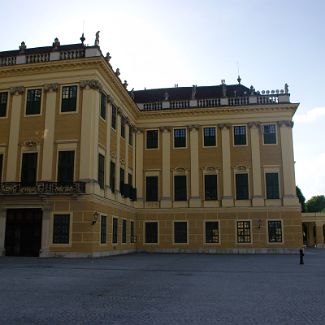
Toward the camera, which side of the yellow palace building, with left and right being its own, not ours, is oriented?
front
